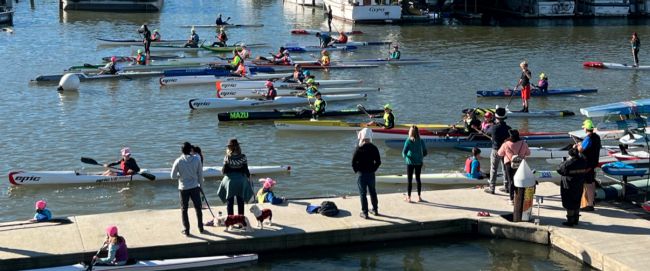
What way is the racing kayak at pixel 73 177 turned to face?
to the viewer's left

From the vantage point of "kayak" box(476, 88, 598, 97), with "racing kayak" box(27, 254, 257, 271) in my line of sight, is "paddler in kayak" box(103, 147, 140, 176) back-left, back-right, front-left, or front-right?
front-right

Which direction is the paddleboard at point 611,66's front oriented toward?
to the viewer's left

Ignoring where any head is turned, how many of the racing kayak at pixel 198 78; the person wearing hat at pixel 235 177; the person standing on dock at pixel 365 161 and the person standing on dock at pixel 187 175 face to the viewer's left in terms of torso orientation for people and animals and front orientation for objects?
1

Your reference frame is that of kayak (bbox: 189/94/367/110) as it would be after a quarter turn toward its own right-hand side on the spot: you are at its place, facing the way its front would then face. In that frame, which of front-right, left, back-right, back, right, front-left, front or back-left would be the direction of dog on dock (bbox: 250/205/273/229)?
back

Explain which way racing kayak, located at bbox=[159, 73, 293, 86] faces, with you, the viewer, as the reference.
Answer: facing to the left of the viewer

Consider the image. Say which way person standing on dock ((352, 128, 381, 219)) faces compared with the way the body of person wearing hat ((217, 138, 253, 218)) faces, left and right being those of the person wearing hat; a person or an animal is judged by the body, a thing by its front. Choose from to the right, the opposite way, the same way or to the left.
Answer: the same way

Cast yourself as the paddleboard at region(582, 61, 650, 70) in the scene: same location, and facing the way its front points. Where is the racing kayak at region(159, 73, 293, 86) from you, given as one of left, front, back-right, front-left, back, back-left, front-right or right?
front-left

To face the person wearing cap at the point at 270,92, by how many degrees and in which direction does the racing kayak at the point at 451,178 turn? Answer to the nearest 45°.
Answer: approximately 45° to its right

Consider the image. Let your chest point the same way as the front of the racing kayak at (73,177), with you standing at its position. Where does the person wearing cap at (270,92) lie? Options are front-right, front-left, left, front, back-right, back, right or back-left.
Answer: back-right

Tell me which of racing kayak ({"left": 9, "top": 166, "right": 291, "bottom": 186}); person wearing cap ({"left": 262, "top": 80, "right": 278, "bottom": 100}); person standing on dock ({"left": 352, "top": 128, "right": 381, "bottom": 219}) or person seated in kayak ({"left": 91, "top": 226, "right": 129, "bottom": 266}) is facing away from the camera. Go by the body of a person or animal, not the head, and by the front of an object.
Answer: the person standing on dock

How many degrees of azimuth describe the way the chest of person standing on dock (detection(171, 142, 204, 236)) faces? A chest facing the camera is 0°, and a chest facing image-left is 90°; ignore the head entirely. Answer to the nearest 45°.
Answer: approximately 180°

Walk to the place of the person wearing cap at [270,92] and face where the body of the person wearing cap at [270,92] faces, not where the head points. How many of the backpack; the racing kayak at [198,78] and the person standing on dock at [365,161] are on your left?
2

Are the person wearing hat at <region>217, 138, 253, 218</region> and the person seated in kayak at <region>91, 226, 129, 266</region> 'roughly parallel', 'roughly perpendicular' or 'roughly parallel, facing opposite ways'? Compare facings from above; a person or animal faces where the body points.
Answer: roughly perpendicular

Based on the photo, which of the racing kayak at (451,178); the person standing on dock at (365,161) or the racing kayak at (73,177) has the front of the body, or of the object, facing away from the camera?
the person standing on dock

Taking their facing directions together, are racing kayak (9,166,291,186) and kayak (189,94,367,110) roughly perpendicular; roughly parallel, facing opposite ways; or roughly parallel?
roughly parallel

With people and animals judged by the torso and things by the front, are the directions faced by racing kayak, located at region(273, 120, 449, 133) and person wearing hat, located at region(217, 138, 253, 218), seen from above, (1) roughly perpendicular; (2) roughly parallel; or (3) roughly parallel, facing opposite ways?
roughly perpendicular
